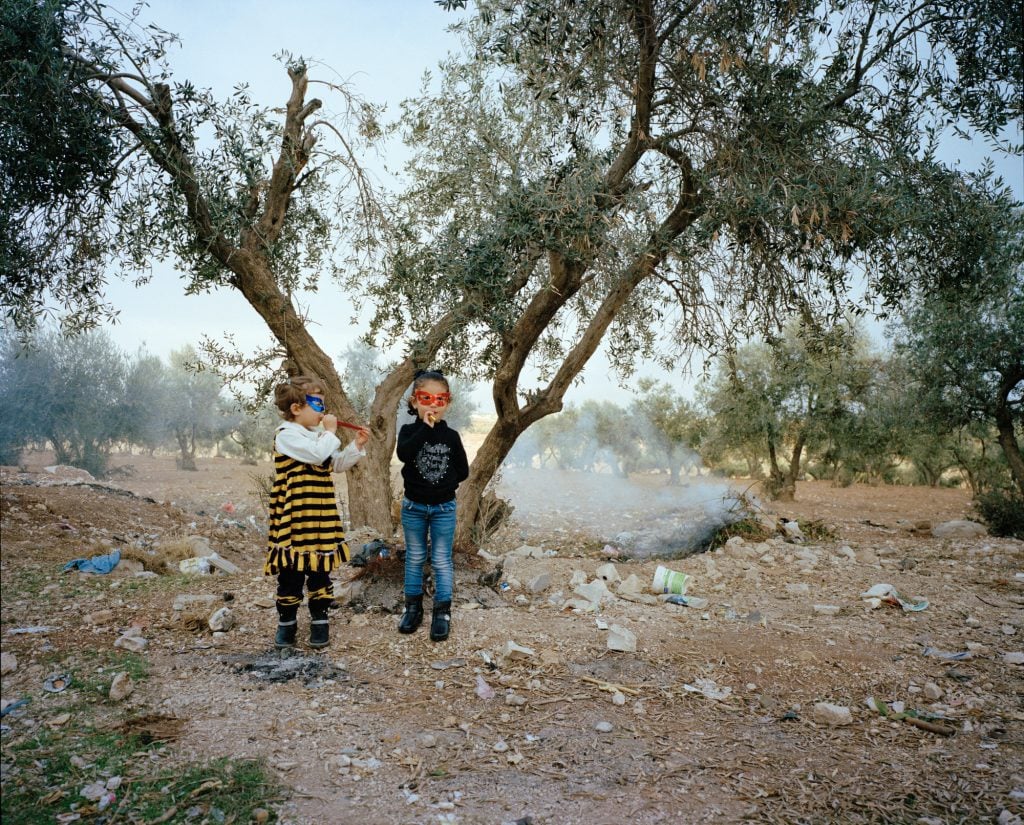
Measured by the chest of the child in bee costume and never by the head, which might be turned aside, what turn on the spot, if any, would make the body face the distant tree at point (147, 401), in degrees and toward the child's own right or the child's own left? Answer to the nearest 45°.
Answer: approximately 135° to the child's own left

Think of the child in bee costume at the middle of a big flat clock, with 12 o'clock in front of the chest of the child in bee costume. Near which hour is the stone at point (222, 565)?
The stone is roughly at 7 o'clock from the child in bee costume.

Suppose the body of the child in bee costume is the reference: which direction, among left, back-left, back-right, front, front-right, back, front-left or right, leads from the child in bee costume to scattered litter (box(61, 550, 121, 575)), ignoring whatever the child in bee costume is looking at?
back

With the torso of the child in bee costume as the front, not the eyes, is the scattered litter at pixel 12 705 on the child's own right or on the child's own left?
on the child's own right

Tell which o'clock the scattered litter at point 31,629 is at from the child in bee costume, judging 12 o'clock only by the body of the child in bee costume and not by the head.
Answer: The scattered litter is roughly at 4 o'clock from the child in bee costume.

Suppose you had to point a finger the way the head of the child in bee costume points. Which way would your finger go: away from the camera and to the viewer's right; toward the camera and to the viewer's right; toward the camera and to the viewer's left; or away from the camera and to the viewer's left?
toward the camera and to the viewer's right

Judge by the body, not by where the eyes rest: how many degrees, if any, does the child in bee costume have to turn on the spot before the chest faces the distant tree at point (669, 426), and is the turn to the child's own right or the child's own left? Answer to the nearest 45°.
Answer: approximately 90° to the child's own left

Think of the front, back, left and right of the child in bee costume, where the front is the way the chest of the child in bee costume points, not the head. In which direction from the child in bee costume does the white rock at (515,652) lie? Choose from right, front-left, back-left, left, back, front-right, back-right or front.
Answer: front-left

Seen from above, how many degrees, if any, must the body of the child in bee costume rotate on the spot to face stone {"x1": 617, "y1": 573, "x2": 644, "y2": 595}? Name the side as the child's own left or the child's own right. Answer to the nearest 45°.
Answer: approximately 90° to the child's own left

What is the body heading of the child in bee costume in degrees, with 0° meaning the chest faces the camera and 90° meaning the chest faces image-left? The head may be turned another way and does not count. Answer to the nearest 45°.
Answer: approximately 315°
